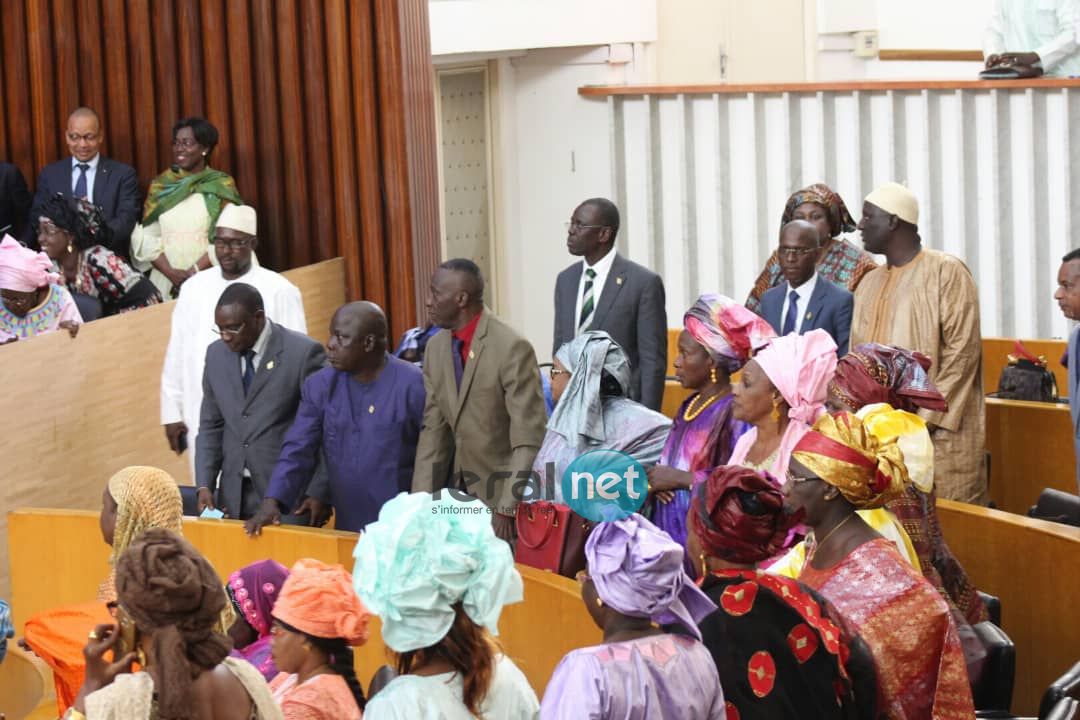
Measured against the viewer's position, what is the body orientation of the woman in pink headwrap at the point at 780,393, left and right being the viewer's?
facing to the left of the viewer

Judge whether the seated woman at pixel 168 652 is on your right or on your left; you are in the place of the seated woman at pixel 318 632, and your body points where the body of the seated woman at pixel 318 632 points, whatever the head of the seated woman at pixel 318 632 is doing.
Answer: on your left

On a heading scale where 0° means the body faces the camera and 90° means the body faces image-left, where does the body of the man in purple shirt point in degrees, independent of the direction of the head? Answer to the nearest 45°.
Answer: approximately 45°

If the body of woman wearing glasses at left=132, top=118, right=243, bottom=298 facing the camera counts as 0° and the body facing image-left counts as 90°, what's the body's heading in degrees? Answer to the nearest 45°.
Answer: approximately 45°

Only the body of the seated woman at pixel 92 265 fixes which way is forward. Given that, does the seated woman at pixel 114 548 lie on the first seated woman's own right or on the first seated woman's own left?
on the first seated woman's own left

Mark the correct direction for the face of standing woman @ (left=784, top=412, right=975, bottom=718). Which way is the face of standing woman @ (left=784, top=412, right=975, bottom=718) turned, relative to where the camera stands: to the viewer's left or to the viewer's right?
to the viewer's left

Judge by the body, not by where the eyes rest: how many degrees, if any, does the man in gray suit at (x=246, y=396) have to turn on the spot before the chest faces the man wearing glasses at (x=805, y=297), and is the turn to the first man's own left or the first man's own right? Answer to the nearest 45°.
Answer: approximately 135° to the first man's own left

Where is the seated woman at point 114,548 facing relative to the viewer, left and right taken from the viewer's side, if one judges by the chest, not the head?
facing to the left of the viewer

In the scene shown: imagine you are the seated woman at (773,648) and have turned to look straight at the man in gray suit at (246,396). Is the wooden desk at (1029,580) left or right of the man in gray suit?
right

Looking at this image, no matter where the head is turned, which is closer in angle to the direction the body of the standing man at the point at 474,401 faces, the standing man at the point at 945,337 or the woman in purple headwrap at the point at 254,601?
the woman in purple headwrap

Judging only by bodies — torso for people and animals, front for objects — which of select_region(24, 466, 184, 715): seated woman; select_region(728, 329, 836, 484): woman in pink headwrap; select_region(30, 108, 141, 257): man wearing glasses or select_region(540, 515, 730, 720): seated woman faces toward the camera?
the man wearing glasses

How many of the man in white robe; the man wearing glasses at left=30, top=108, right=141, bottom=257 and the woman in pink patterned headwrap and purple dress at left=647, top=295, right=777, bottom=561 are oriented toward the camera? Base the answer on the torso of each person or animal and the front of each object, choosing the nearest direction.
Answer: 2

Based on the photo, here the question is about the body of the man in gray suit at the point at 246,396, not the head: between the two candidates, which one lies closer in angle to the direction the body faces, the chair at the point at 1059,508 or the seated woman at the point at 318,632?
the seated woman
